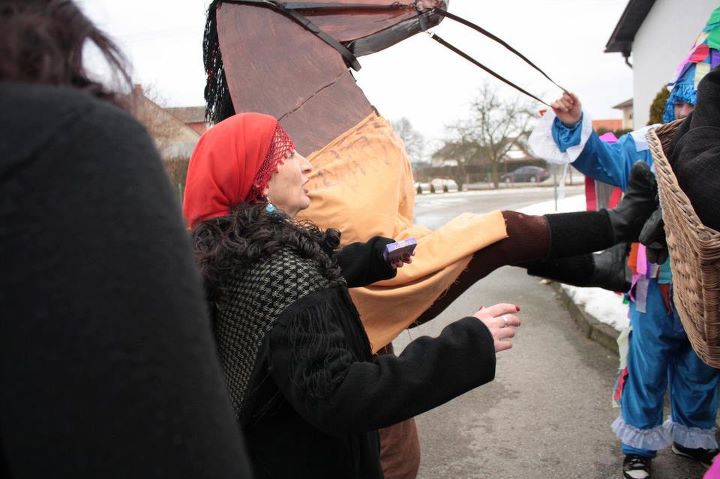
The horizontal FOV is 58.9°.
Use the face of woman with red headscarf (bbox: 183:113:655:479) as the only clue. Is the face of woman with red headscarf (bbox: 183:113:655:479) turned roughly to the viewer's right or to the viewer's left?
to the viewer's right

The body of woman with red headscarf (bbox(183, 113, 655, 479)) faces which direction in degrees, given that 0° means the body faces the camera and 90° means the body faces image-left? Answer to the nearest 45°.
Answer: approximately 270°

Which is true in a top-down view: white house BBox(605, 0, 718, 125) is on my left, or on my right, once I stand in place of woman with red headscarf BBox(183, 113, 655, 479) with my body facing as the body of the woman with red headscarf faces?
on my left
